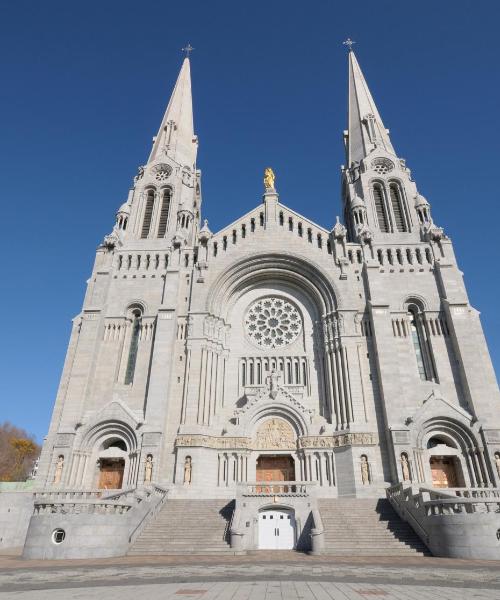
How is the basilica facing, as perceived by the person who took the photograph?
facing the viewer

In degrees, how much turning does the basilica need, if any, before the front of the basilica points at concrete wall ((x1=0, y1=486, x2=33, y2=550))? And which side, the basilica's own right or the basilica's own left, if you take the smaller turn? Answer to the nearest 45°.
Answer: approximately 90° to the basilica's own right
